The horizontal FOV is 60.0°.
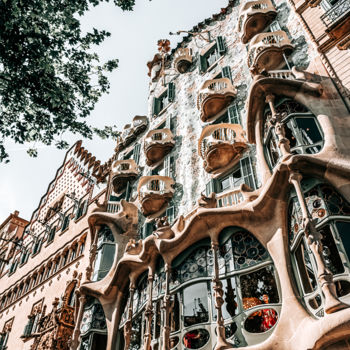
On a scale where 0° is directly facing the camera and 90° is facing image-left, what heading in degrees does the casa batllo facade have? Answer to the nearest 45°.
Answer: approximately 45°
